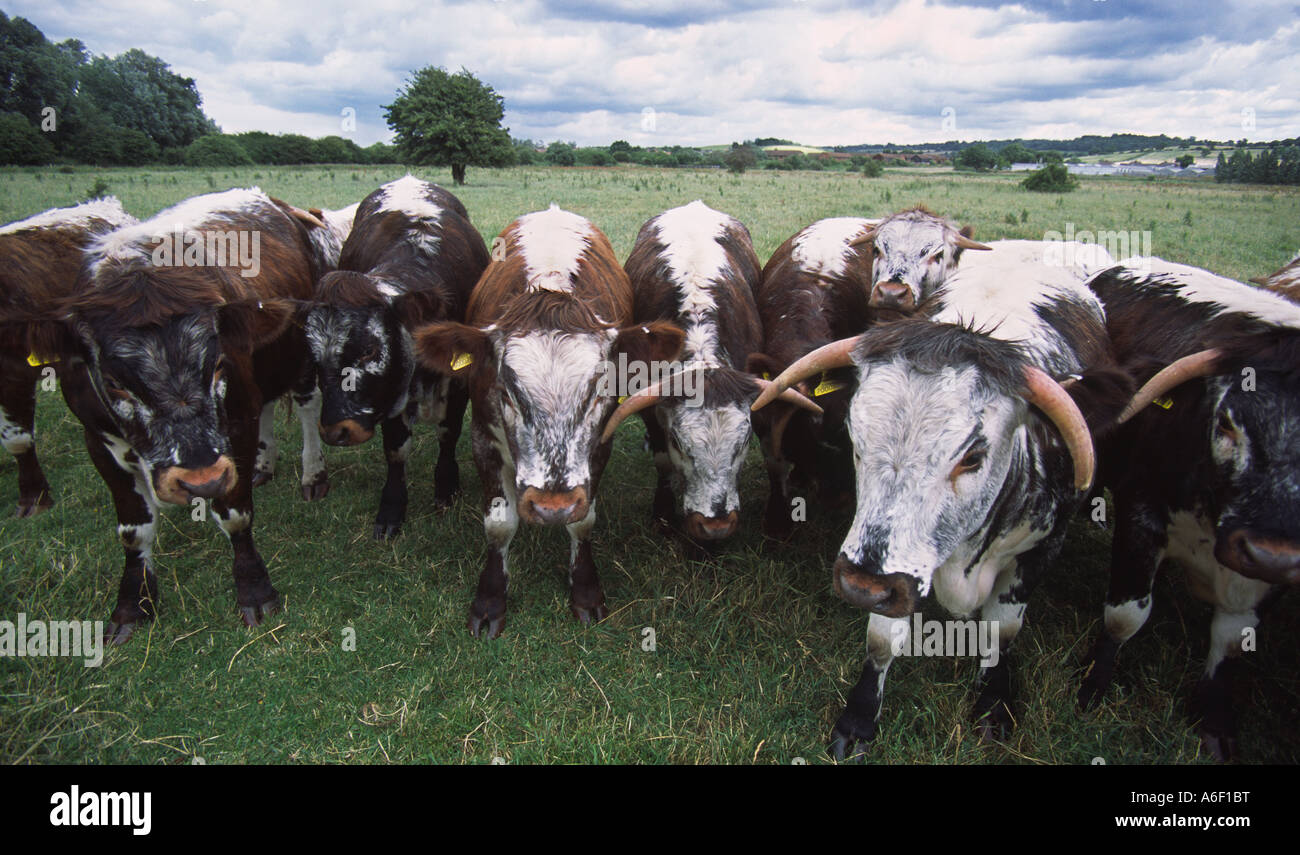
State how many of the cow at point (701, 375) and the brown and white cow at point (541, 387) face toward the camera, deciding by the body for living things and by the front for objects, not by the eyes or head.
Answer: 2

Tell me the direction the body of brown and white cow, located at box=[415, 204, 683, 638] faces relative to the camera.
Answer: toward the camera

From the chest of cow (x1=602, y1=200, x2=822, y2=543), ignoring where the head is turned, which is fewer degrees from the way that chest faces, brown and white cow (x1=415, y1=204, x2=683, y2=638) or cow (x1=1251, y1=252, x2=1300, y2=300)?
the brown and white cow

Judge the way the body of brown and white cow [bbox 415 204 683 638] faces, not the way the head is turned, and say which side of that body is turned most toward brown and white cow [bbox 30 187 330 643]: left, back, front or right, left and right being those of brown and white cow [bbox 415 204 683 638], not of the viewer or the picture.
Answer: right

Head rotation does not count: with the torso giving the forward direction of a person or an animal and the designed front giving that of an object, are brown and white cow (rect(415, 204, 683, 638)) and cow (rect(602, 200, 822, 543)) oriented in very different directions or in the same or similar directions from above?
same or similar directions

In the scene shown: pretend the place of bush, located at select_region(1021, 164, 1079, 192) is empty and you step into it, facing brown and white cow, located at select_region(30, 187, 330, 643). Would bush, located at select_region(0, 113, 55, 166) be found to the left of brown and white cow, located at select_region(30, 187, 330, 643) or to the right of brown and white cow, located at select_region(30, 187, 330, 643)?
right

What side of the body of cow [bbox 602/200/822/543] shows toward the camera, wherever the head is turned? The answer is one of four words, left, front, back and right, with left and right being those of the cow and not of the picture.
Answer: front
